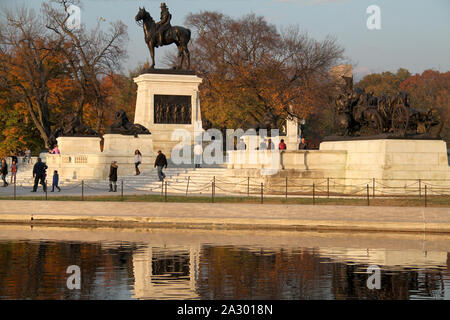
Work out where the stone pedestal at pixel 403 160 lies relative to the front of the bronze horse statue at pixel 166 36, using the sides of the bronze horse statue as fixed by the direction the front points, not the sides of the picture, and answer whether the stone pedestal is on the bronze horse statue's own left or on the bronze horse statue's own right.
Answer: on the bronze horse statue's own left

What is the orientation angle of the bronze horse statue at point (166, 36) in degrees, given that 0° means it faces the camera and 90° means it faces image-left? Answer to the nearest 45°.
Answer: approximately 90°

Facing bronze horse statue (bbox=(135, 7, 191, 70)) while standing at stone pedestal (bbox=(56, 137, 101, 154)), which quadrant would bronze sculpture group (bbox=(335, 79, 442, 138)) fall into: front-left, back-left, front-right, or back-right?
front-right

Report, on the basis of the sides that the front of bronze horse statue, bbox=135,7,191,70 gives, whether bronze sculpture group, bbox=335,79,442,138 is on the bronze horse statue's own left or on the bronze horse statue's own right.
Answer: on the bronze horse statue's own left
